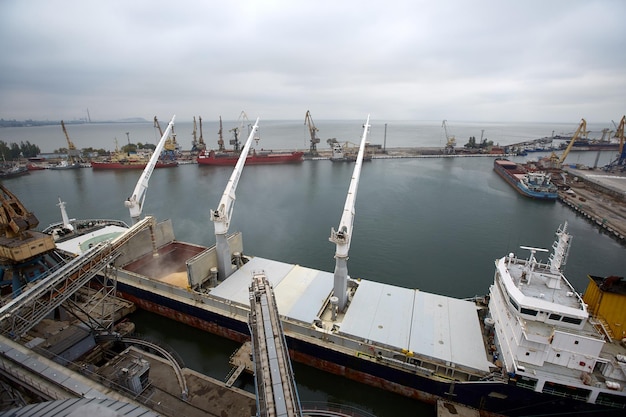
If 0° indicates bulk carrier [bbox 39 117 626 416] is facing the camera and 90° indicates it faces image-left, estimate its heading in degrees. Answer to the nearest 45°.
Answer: approximately 135°

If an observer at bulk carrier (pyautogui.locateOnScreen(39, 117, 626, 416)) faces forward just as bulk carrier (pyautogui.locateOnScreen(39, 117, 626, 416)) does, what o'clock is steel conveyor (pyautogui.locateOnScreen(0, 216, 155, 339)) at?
The steel conveyor is roughly at 10 o'clock from the bulk carrier.

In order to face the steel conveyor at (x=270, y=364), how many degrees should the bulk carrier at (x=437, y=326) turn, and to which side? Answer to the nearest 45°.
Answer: approximately 90° to its left
